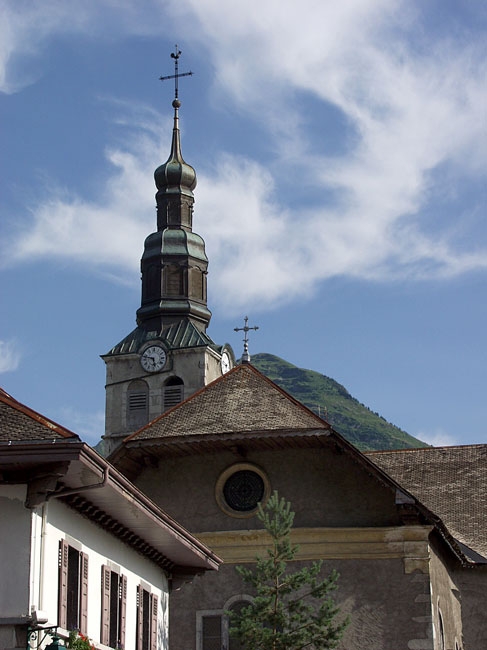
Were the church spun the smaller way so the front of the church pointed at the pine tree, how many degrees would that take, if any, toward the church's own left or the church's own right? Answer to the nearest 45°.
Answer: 0° — it already faces it

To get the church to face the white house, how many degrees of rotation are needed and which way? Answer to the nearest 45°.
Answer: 0° — it already faces it

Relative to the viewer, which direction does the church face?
toward the camera
